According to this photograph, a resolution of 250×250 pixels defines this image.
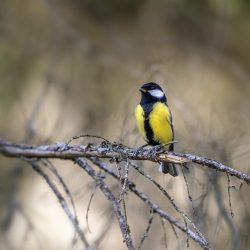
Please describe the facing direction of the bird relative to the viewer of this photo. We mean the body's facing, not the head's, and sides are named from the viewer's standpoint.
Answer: facing the viewer and to the left of the viewer
